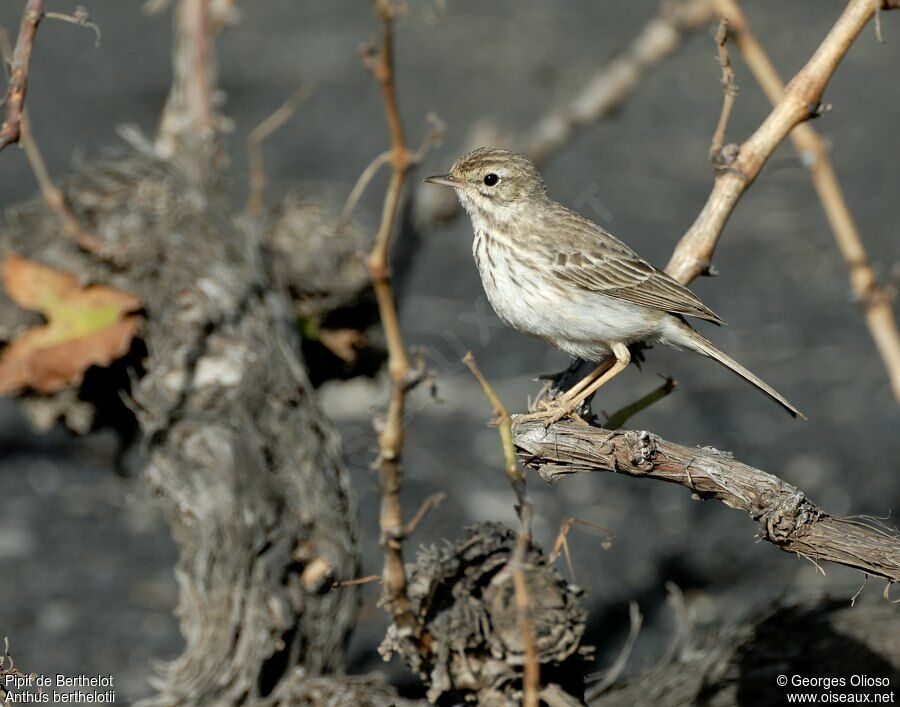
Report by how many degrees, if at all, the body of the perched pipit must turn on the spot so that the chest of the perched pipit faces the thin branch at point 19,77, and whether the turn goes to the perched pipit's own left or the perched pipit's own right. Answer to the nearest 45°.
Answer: approximately 45° to the perched pipit's own left

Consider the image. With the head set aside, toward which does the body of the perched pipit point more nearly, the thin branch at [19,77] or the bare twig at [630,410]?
the thin branch

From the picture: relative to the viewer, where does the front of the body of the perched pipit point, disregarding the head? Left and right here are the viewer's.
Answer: facing to the left of the viewer

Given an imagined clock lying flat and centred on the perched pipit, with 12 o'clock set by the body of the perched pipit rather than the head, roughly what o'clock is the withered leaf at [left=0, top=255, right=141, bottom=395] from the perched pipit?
The withered leaf is roughly at 12 o'clock from the perched pipit.

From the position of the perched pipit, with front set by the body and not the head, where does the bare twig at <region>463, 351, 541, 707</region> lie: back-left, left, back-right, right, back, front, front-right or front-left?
left
